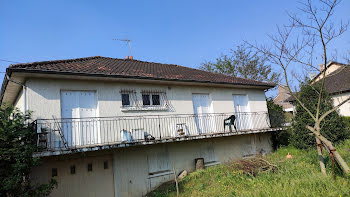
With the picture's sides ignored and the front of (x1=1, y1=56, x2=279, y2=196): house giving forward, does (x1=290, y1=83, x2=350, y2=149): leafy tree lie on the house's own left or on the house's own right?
on the house's own left

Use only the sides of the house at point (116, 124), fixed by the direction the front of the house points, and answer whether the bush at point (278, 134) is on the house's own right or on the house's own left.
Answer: on the house's own left

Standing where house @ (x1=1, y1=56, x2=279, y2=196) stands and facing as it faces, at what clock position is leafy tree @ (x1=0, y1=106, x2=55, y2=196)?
The leafy tree is roughly at 3 o'clock from the house.

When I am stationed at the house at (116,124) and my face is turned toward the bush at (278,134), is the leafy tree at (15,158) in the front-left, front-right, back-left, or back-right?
back-right

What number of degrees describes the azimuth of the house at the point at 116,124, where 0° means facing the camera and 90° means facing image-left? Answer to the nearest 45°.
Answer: approximately 315°
